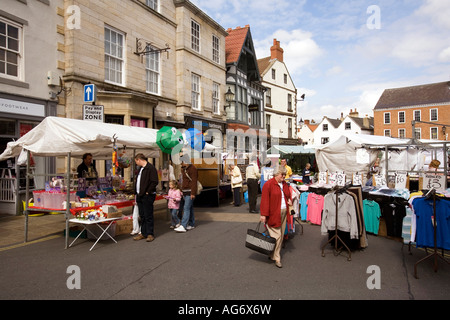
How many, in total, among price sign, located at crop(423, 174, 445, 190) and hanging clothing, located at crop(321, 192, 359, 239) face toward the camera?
2

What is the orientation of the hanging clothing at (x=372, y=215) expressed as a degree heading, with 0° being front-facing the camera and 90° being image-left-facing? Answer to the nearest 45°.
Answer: approximately 45°

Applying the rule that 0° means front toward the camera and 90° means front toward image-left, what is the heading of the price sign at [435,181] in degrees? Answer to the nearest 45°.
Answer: approximately 0°

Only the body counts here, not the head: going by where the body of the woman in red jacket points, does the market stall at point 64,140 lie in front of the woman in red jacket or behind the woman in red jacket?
behind

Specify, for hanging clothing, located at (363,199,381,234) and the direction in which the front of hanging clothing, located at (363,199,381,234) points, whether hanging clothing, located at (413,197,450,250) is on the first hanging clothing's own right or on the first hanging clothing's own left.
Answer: on the first hanging clothing's own left

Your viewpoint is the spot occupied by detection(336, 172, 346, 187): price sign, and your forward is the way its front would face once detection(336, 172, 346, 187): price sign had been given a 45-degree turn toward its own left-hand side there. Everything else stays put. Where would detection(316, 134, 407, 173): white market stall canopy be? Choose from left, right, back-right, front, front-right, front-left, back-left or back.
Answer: back-left

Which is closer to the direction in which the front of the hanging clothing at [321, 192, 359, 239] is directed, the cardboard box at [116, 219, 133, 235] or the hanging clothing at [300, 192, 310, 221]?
the cardboard box

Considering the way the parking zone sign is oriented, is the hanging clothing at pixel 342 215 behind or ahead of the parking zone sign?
ahead

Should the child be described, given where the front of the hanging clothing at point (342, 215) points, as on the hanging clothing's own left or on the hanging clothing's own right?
on the hanging clothing's own right

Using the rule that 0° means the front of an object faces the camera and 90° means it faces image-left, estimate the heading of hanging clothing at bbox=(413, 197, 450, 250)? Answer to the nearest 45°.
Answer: approximately 0°

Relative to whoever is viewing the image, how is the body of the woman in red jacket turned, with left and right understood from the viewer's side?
facing the viewer and to the right of the viewer
